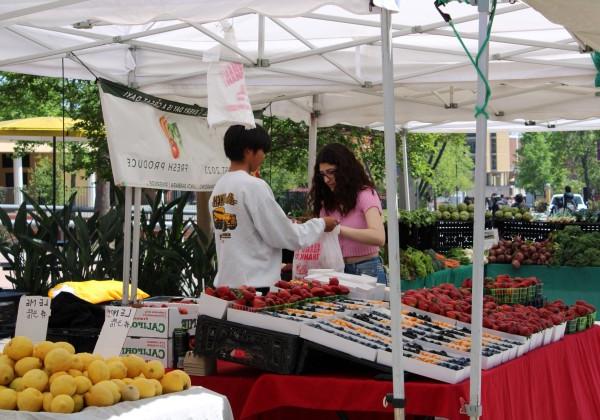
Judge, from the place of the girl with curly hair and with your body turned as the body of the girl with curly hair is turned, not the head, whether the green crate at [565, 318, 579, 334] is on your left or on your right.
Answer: on your left

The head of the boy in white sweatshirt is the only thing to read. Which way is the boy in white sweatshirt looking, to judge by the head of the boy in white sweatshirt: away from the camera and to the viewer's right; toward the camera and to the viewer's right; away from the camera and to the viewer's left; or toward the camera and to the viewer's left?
away from the camera and to the viewer's right

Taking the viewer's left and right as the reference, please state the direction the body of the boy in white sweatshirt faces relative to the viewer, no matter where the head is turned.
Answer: facing away from the viewer and to the right of the viewer

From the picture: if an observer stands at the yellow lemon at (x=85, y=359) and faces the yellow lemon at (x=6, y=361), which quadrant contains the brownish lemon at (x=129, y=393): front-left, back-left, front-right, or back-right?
back-left

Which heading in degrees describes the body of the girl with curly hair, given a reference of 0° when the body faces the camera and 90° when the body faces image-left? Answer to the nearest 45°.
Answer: approximately 45°

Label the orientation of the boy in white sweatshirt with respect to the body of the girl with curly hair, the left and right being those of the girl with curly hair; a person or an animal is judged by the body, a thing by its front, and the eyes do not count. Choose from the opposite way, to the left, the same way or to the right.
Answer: the opposite way

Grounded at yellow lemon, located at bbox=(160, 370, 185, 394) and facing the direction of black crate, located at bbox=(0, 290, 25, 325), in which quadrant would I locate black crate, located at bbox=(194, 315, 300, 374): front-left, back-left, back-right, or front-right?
front-right

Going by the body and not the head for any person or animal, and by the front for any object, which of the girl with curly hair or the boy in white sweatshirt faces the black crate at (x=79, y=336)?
the girl with curly hair

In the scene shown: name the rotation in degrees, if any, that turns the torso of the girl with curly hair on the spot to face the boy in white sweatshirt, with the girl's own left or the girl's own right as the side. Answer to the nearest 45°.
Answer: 0° — they already face them

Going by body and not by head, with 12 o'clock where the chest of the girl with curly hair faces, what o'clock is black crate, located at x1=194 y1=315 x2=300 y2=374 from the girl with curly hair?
The black crate is roughly at 11 o'clock from the girl with curly hair.

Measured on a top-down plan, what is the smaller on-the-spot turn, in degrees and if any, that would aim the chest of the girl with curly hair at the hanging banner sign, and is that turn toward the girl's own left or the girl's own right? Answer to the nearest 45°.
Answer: approximately 45° to the girl's own right

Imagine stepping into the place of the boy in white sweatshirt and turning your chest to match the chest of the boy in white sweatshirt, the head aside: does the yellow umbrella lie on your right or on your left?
on your left
